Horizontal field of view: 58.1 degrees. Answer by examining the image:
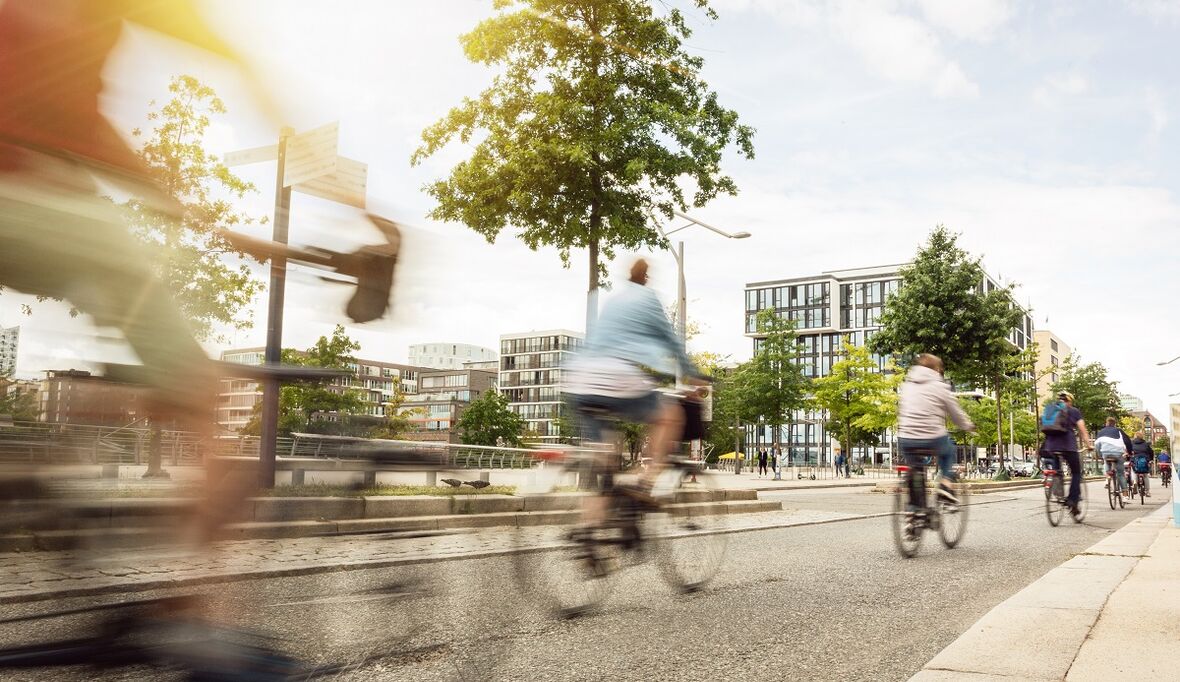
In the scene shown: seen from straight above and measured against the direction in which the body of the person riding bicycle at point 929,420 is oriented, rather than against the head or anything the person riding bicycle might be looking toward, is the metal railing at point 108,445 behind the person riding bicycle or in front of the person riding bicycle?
behind

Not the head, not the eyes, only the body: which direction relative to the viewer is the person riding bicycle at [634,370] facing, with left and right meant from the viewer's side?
facing away from the viewer and to the right of the viewer

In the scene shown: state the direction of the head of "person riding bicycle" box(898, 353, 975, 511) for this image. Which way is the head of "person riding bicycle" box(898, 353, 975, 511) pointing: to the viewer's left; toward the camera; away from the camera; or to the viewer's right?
away from the camera

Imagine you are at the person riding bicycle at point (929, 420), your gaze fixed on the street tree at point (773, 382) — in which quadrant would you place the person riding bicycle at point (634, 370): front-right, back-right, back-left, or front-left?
back-left

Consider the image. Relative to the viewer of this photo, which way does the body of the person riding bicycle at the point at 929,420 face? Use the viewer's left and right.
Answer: facing away from the viewer and to the right of the viewer

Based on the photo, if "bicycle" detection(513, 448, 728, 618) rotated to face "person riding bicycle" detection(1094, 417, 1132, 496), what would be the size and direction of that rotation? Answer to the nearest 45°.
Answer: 0° — it already faces them

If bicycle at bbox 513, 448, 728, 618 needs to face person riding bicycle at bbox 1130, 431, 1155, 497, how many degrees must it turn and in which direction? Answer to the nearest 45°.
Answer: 0° — it already faces them

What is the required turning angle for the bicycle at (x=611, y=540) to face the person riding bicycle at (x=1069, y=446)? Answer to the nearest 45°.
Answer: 0° — it already faces them

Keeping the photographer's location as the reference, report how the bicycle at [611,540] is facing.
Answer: facing away from the viewer and to the right of the viewer
